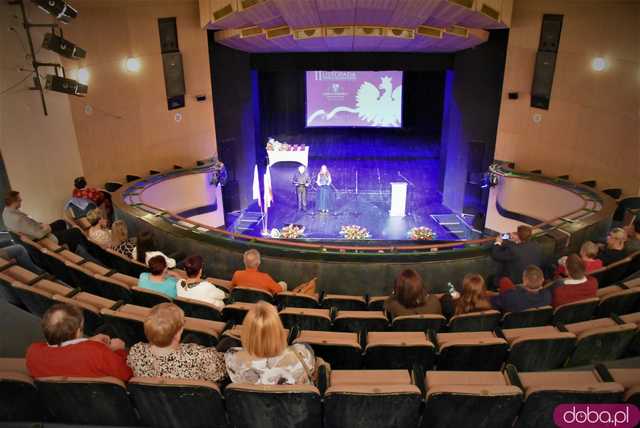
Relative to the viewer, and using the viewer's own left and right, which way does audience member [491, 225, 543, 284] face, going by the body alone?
facing away from the viewer and to the left of the viewer

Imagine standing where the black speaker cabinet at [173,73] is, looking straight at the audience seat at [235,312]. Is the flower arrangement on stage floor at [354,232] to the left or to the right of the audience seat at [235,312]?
left

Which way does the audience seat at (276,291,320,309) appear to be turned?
away from the camera

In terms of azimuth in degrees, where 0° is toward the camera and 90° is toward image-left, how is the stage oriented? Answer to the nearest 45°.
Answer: approximately 0°

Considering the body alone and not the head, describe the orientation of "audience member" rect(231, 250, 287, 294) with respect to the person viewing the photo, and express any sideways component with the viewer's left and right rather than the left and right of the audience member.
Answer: facing away from the viewer

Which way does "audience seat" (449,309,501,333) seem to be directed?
away from the camera

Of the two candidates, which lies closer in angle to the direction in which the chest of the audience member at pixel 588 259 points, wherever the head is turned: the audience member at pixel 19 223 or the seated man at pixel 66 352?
the audience member

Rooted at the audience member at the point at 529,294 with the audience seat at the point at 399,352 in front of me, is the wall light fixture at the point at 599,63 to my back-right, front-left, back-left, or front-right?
back-right

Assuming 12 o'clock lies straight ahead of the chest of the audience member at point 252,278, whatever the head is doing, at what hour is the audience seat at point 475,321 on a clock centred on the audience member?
The audience seat is roughly at 4 o'clock from the audience member.

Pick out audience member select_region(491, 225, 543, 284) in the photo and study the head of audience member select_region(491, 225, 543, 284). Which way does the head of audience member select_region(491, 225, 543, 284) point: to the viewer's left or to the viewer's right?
to the viewer's left

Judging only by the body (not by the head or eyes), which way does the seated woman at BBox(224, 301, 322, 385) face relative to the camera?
away from the camera

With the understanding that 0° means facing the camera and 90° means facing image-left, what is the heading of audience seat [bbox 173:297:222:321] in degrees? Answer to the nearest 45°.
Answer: approximately 225°

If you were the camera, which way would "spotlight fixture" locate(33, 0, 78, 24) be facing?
facing to the right of the viewer

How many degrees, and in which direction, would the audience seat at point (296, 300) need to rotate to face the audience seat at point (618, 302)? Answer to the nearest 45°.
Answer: approximately 90° to its right
